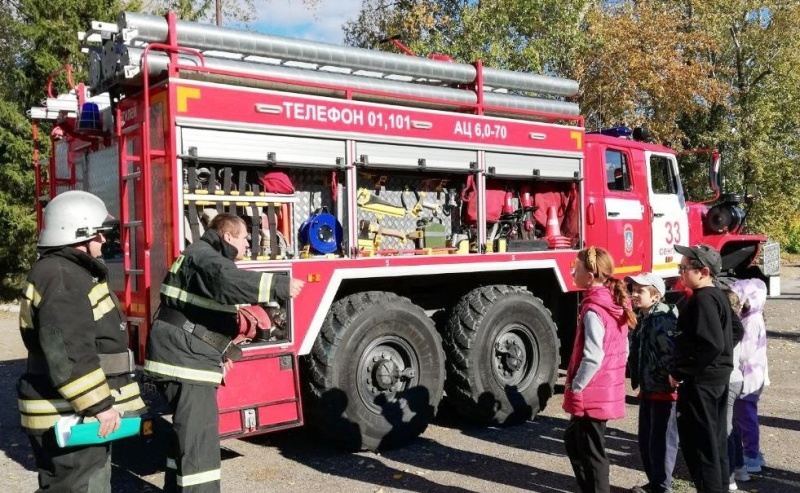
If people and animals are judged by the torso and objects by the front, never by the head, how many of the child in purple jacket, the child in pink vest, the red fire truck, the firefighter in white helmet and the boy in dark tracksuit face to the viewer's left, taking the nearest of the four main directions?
3

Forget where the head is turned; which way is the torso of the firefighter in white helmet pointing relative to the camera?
to the viewer's right

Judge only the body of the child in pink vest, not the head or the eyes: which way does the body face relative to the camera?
to the viewer's left

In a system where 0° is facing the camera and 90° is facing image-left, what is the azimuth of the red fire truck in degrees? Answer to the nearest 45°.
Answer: approximately 225°

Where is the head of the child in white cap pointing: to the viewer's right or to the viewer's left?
to the viewer's left

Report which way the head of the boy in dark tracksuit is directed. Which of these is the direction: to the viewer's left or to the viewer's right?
to the viewer's left

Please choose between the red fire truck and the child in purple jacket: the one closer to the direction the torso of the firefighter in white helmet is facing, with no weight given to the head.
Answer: the child in purple jacket

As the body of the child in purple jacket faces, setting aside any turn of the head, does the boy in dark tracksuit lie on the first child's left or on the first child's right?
on the first child's left

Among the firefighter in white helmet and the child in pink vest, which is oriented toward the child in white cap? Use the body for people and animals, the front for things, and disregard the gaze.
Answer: the firefighter in white helmet

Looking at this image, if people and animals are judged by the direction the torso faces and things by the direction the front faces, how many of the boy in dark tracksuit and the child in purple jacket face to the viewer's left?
2

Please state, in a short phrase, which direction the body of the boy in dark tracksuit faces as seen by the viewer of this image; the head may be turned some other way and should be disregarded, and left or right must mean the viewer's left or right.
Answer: facing to the left of the viewer

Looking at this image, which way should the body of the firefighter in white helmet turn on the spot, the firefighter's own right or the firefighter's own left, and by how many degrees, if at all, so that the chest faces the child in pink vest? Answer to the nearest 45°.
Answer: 0° — they already face them
